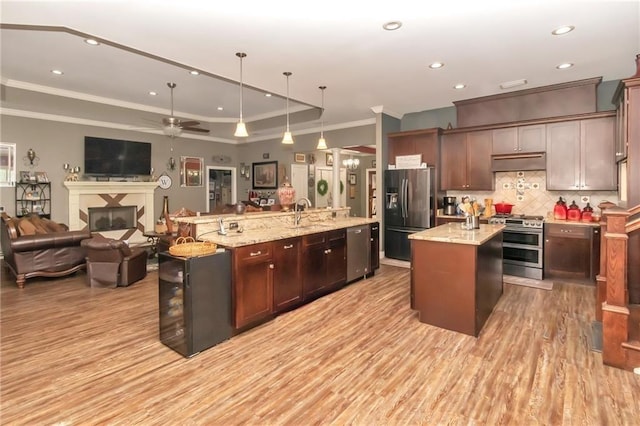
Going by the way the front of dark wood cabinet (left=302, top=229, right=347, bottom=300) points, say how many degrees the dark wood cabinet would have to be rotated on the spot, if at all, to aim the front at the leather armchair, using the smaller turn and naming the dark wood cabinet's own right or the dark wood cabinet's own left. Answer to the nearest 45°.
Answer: approximately 135° to the dark wood cabinet's own right

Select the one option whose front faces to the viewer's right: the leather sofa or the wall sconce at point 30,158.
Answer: the leather sofa

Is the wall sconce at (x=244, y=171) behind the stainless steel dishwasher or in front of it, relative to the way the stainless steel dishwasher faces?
behind

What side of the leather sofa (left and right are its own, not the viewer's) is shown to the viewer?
right
